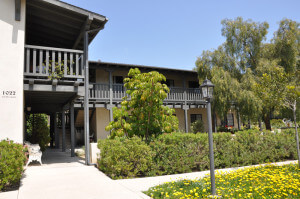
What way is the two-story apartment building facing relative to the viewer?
toward the camera

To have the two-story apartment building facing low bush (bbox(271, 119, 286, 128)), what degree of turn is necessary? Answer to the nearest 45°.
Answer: approximately 135° to its left

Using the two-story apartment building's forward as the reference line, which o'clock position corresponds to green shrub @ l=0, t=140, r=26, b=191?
The green shrub is roughly at 12 o'clock from the two-story apartment building.

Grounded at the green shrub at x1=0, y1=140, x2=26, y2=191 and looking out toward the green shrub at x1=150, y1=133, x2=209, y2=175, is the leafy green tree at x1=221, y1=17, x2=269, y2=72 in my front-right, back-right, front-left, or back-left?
front-left

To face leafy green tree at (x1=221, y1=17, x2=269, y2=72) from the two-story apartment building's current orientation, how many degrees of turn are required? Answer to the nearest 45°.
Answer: approximately 135° to its left

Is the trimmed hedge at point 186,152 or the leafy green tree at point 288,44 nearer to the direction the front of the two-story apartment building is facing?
the trimmed hedge

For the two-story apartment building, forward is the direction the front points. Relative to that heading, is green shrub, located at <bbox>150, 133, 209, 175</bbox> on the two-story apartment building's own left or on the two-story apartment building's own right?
on the two-story apartment building's own left
